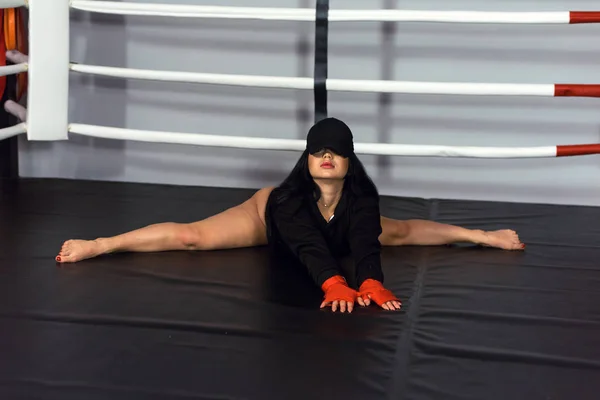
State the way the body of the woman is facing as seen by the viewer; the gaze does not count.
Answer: toward the camera
